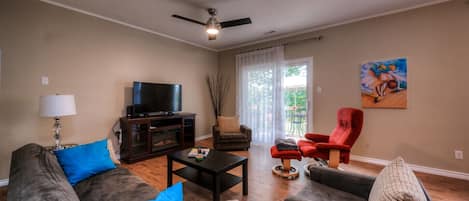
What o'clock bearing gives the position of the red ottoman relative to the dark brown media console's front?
The red ottoman is roughly at 12 o'clock from the dark brown media console.

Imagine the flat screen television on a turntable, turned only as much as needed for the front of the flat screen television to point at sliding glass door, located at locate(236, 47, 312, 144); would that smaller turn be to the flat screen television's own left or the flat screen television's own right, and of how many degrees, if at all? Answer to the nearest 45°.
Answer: approximately 45° to the flat screen television's own left

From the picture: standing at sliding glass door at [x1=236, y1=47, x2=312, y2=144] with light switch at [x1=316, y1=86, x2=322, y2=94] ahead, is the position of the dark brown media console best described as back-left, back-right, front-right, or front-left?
back-right

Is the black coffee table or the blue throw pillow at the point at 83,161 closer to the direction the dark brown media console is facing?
the black coffee table

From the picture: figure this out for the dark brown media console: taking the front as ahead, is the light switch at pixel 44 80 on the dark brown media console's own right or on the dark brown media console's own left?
on the dark brown media console's own right

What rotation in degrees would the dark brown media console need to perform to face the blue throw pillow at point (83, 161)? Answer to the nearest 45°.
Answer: approximately 45° to its right

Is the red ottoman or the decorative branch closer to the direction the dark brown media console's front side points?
the red ottoman

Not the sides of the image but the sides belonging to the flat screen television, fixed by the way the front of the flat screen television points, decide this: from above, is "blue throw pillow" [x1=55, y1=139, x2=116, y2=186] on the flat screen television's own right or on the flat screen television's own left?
on the flat screen television's own right

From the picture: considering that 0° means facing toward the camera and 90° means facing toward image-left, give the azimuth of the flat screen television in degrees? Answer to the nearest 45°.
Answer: approximately 315°

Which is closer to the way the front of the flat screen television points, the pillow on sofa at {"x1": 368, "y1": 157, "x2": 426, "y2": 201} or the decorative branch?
the pillow on sofa
